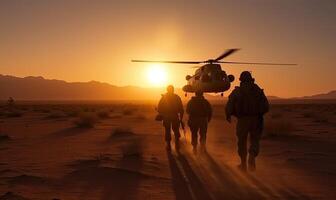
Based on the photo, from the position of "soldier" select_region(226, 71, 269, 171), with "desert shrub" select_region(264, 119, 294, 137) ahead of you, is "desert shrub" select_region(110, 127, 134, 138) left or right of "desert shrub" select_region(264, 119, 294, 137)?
left

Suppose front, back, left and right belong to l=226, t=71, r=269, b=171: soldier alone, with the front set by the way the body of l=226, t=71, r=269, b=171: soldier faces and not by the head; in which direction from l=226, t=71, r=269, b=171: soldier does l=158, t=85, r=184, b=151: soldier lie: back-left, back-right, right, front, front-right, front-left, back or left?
front-left

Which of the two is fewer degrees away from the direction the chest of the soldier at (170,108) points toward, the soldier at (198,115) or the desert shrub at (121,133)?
the desert shrub

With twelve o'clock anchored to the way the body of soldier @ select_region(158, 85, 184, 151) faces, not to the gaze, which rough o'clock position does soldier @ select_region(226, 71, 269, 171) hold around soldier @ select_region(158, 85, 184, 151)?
soldier @ select_region(226, 71, 269, 171) is roughly at 5 o'clock from soldier @ select_region(158, 85, 184, 151).

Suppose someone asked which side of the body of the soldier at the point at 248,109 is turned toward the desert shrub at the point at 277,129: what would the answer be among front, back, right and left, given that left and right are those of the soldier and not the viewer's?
front

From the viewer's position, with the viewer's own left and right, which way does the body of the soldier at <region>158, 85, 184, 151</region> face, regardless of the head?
facing away from the viewer

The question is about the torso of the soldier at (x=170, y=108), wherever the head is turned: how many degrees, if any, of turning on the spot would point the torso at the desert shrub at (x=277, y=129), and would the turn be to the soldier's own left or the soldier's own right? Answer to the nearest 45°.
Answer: approximately 45° to the soldier's own right

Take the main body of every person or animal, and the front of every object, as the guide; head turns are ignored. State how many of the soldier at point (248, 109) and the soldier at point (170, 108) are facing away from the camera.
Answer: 2

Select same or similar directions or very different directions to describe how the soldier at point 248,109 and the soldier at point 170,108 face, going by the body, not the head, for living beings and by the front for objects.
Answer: same or similar directions

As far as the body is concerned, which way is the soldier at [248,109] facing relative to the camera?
away from the camera

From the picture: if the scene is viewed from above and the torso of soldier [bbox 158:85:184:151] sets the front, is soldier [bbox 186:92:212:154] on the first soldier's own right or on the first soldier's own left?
on the first soldier's own right

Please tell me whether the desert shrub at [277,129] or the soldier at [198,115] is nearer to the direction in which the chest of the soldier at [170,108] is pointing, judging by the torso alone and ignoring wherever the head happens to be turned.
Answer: the desert shrub
